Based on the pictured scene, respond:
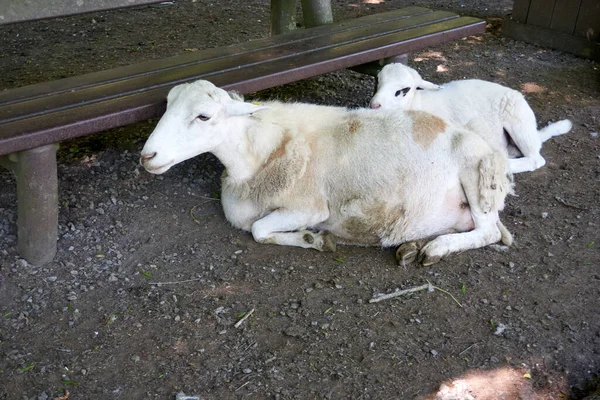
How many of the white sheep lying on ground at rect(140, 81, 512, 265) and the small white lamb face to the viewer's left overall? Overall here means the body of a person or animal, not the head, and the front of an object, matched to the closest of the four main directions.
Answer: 2

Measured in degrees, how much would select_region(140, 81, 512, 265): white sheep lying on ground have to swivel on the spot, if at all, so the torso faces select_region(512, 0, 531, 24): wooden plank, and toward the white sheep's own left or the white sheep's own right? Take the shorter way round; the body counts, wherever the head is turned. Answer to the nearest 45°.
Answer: approximately 135° to the white sheep's own right

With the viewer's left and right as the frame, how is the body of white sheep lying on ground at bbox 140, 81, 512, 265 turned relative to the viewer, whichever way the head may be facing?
facing to the left of the viewer

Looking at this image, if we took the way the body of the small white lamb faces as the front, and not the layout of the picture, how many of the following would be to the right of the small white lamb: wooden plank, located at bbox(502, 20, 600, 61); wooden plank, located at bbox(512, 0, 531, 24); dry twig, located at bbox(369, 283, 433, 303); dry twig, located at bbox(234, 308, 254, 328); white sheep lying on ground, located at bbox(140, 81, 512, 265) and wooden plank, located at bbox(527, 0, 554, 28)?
3

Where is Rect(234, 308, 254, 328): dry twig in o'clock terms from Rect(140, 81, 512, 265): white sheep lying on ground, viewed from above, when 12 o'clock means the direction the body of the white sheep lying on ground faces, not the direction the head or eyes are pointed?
The dry twig is roughly at 10 o'clock from the white sheep lying on ground.

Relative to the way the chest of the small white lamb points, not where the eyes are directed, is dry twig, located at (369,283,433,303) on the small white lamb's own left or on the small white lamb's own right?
on the small white lamb's own left

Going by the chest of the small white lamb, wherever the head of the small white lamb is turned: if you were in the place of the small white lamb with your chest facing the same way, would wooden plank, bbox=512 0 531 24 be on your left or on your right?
on your right

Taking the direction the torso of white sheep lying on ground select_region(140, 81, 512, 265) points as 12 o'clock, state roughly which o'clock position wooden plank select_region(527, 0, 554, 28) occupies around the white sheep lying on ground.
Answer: The wooden plank is roughly at 4 o'clock from the white sheep lying on ground.

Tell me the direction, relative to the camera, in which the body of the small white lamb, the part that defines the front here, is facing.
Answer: to the viewer's left

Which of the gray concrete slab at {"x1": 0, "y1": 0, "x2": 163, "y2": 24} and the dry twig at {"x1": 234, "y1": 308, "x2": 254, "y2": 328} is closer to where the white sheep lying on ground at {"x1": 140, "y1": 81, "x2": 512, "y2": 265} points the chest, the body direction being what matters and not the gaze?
the gray concrete slab

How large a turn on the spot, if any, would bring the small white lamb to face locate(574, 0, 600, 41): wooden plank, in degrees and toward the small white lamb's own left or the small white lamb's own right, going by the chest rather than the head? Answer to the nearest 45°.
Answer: approximately 90° to the small white lamb's own right
